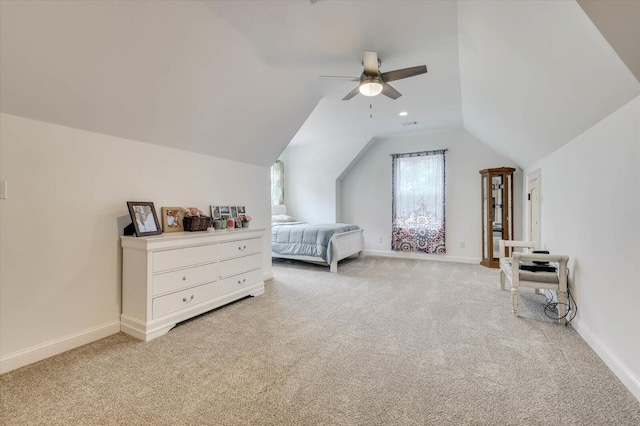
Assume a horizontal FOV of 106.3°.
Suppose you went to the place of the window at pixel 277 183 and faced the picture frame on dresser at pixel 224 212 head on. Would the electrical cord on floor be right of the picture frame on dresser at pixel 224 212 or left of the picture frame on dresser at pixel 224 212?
left

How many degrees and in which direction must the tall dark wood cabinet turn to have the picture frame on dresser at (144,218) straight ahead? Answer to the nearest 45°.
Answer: approximately 45° to its right

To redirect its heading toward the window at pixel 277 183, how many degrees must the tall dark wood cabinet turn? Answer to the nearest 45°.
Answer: approximately 90° to its right

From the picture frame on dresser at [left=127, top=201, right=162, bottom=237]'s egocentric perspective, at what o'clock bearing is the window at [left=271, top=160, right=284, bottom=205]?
The window is roughly at 9 o'clock from the picture frame on dresser.

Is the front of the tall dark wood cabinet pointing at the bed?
no

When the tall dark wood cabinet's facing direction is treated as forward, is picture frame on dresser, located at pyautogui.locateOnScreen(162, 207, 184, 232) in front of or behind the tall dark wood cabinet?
in front

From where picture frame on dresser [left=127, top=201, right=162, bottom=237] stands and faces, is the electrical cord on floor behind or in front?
in front

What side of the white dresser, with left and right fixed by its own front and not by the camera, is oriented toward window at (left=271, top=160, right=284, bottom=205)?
left

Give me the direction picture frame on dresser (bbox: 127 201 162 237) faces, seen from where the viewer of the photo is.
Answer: facing the viewer and to the right of the viewer

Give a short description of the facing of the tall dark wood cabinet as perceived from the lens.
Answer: facing the viewer

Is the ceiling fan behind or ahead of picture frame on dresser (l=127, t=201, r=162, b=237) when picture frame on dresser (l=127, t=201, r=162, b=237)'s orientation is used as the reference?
ahead

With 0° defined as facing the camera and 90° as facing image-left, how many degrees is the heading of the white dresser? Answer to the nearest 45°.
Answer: approximately 315°
